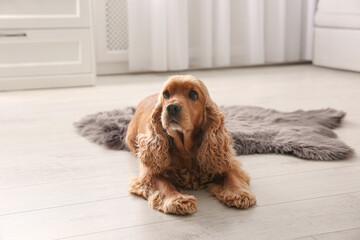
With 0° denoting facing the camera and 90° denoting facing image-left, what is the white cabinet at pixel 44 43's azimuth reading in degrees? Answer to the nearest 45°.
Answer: approximately 0°

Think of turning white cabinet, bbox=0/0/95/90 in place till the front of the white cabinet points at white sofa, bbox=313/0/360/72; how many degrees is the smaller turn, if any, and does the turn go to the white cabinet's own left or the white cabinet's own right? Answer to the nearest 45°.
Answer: approximately 90° to the white cabinet's own left

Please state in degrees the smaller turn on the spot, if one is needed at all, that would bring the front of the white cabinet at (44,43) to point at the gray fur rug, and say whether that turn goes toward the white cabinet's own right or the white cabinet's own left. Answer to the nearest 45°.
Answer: approximately 45° to the white cabinet's own left

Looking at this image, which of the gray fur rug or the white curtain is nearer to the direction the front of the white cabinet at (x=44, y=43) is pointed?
the gray fur rug

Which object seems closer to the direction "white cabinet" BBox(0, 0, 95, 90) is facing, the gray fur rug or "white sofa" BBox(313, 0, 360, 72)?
the gray fur rug

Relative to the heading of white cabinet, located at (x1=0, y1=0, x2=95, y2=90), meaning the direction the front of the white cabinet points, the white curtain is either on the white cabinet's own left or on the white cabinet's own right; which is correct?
on the white cabinet's own left

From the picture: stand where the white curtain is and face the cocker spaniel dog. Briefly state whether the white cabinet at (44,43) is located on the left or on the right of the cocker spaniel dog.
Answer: right
